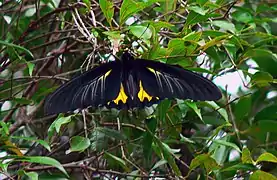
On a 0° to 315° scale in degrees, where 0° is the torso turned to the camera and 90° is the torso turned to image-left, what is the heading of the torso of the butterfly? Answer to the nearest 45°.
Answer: approximately 180°

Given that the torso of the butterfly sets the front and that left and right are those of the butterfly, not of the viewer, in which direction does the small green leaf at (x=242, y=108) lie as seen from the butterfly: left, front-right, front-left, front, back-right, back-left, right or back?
front-right

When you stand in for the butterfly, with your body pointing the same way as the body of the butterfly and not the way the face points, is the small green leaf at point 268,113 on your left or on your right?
on your right
